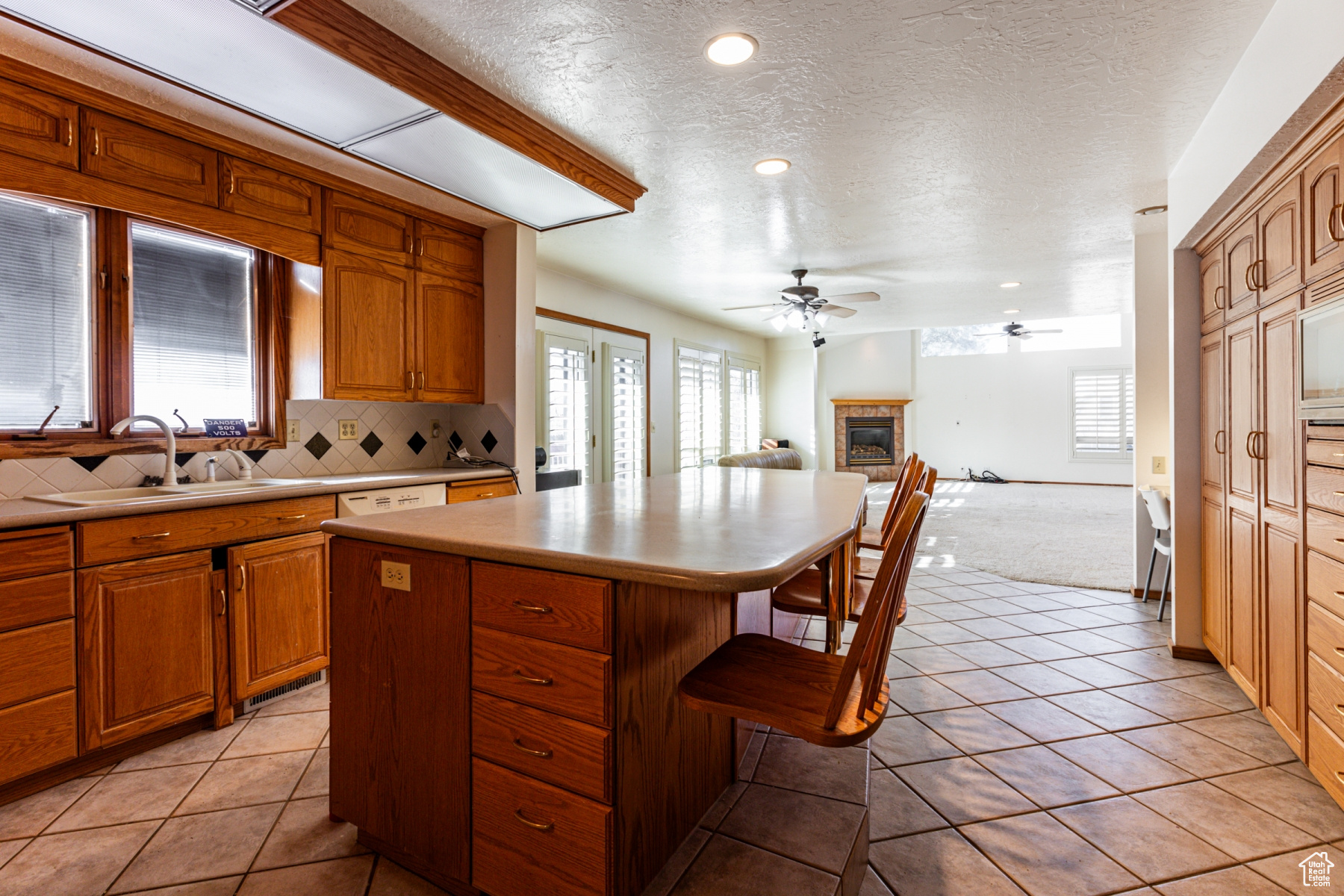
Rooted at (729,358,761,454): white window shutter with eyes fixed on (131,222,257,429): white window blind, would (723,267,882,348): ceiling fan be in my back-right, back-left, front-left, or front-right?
front-left

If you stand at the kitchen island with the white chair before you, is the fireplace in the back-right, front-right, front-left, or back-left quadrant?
front-left

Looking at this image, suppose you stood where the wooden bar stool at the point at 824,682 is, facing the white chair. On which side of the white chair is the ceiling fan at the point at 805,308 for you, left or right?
left

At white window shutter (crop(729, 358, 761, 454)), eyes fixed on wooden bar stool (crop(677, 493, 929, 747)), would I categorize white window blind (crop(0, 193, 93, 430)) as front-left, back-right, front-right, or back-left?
front-right

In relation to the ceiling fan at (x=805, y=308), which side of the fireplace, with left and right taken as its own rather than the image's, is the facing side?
front

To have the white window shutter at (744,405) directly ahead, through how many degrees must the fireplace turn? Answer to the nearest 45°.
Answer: approximately 45° to its right

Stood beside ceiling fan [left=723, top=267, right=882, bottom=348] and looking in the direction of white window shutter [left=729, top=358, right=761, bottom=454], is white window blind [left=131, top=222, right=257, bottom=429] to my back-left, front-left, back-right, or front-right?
back-left

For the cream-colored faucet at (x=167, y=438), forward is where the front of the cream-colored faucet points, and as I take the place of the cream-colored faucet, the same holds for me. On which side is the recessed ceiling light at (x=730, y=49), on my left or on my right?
on my left

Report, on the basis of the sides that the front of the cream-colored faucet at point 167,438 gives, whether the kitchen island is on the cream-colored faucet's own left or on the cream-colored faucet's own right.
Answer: on the cream-colored faucet's own left

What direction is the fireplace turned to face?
toward the camera
